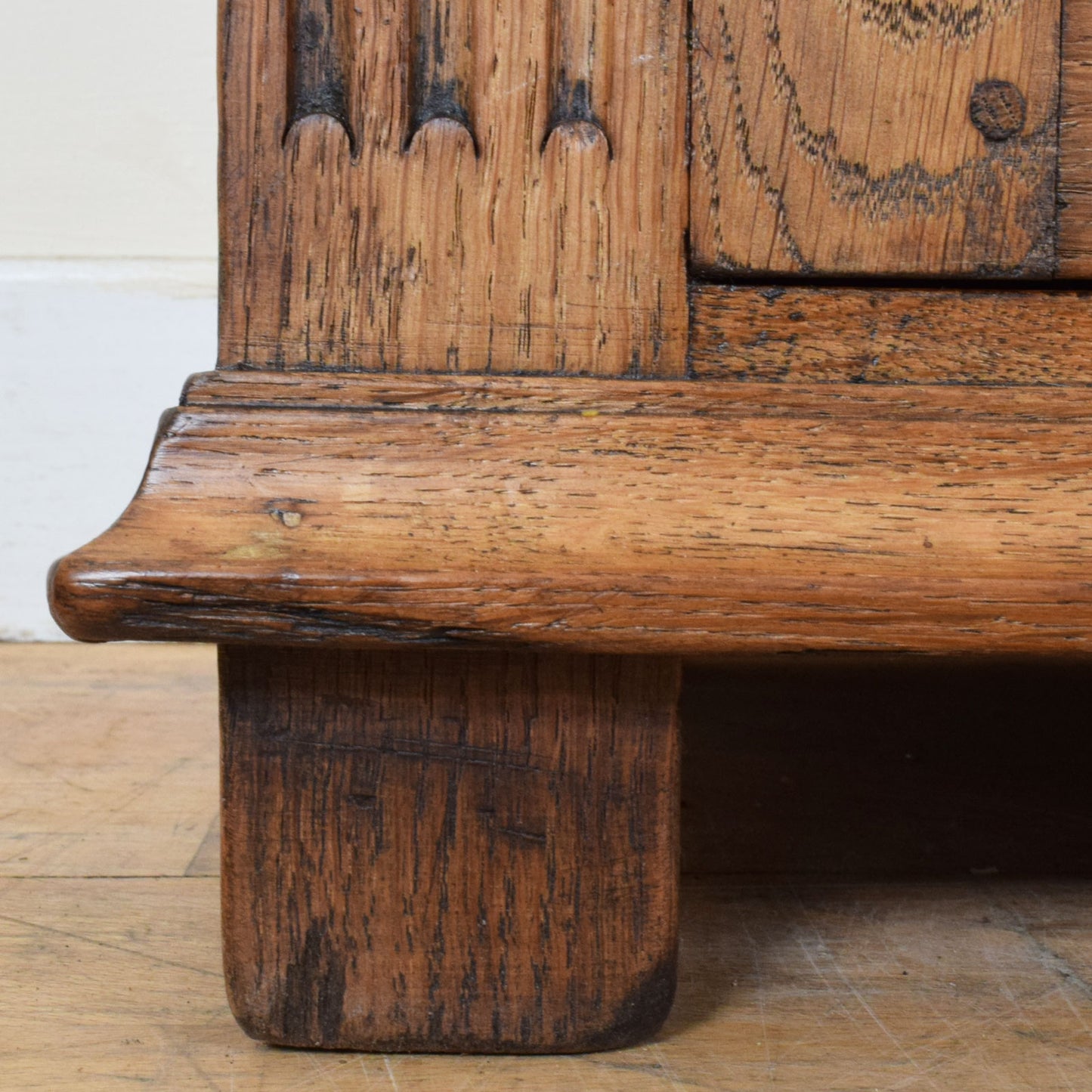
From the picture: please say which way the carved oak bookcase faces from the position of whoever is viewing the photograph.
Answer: facing the viewer

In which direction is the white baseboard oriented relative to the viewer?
toward the camera

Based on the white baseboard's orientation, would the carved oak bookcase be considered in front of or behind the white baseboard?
in front

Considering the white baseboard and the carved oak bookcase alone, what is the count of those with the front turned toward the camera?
2

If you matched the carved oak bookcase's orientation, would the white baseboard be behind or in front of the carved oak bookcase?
behind
